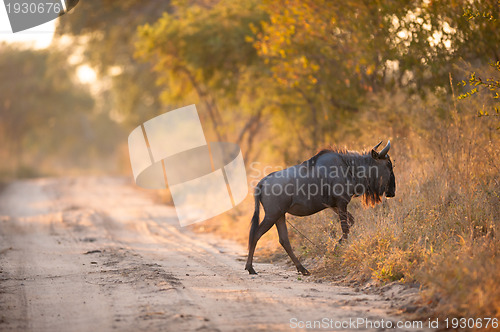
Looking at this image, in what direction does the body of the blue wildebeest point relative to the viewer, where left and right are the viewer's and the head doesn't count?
facing to the right of the viewer
